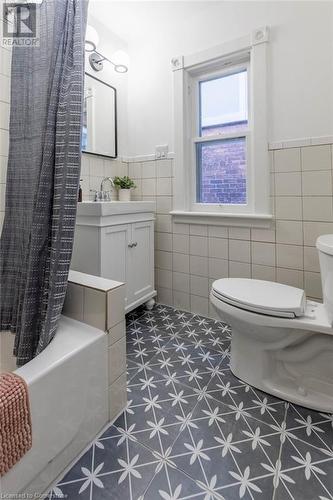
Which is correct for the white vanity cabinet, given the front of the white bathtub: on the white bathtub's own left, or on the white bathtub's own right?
on the white bathtub's own left

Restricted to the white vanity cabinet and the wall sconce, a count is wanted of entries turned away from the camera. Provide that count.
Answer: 0

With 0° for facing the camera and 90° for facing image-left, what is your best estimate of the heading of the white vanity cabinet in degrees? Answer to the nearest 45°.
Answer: approximately 315°
